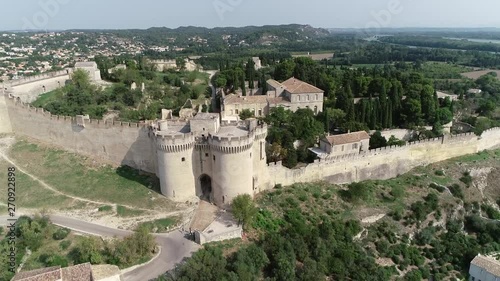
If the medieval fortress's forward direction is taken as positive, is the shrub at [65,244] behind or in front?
in front

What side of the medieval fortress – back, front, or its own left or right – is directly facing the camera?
front

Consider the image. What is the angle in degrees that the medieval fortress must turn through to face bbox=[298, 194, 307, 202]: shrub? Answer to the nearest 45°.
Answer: approximately 90° to its left

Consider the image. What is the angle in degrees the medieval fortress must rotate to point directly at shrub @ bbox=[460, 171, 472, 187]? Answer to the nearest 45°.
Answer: approximately 90° to its left

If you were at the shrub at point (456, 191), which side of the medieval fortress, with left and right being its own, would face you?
left

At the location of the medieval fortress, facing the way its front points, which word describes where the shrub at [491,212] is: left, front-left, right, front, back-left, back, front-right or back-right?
left

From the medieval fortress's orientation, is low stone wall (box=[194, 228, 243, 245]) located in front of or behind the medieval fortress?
in front

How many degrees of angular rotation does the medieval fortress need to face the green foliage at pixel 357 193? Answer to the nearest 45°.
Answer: approximately 90° to its left

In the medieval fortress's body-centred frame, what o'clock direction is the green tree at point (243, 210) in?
The green tree is roughly at 11 o'clock from the medieval fortress.

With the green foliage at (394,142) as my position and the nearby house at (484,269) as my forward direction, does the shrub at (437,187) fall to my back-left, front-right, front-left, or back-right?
front-left

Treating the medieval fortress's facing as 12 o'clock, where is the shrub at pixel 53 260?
The shrub is roughly at 1 o'clock from the medieval fortress.

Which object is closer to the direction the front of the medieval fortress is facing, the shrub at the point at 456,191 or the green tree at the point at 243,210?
the green tree

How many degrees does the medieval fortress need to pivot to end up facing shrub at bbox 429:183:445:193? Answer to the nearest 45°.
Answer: approximately 90° to its left

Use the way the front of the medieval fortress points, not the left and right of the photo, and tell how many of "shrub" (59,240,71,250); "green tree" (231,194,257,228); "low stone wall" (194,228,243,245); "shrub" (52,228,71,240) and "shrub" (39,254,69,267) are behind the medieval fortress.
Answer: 0

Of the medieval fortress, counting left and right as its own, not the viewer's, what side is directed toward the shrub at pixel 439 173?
left

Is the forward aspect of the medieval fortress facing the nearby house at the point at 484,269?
no

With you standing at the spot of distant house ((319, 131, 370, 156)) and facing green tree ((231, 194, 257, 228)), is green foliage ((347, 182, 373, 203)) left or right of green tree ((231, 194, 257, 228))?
left
